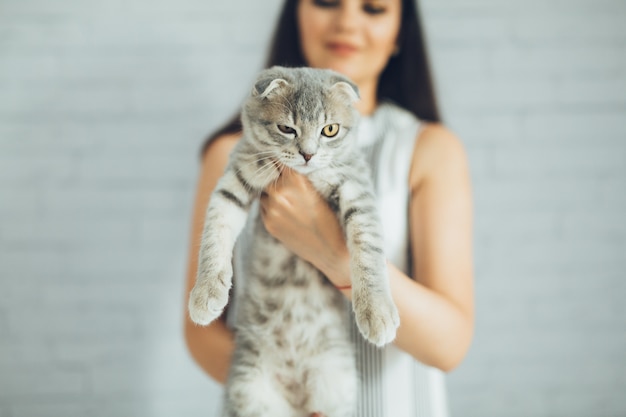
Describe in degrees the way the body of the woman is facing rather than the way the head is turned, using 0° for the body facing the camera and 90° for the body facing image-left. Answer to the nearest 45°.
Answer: approximately 0°
